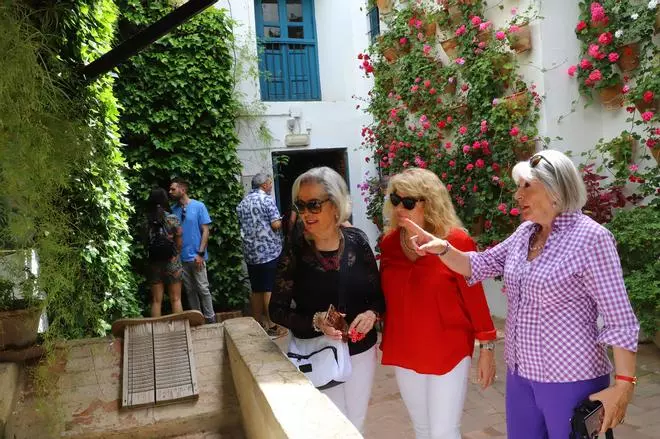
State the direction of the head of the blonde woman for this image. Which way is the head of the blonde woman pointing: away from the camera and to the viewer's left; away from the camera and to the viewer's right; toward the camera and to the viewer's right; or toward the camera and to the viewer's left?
toward the camera and to the viewer's left

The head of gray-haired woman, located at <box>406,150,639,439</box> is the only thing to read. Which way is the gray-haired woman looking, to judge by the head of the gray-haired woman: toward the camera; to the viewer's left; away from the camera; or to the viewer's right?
to the viewer's left

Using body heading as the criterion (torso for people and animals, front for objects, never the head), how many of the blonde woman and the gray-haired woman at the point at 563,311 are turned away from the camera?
0

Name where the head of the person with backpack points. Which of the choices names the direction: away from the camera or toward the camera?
away from the camera

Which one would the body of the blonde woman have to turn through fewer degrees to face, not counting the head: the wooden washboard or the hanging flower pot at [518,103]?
the wooden washboard

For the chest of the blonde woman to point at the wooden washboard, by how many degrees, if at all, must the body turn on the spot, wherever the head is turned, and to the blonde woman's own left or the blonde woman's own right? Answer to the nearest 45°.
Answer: approximately 45° to the blonde woman's own right

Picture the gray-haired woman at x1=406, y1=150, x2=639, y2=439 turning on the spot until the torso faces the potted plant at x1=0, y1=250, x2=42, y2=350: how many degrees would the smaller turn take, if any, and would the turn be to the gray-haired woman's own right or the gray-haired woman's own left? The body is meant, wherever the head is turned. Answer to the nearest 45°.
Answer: approximately 45° to the gray-haired woman's own right
